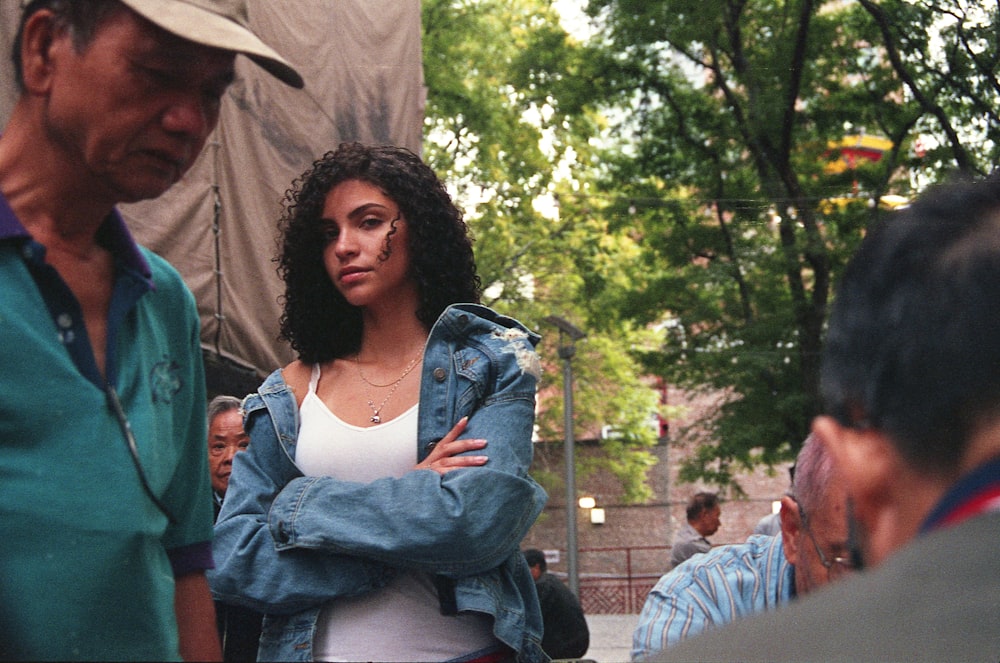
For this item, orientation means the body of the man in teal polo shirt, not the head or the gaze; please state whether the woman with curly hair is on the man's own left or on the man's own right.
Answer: on the man's own left

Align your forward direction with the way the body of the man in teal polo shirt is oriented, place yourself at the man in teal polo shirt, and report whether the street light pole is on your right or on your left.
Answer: on your left

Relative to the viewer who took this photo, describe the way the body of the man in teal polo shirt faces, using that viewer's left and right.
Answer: facing the viewer and to the right of the viewer

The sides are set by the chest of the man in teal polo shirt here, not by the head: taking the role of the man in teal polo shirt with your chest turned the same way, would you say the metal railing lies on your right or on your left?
on your left

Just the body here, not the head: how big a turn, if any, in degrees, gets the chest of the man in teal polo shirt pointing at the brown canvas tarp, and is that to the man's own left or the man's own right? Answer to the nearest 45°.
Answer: approximately 135° to the man's own left

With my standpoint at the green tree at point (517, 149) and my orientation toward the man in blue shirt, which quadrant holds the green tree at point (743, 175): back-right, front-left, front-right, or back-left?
front-left

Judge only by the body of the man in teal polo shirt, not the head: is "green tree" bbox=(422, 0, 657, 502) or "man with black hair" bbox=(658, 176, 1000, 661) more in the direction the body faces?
the man with black hair

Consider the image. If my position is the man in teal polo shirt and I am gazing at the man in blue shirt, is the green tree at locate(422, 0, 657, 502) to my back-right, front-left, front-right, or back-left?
front-left

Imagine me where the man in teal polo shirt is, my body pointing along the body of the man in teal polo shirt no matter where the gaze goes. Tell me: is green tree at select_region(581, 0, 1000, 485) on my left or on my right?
on my left

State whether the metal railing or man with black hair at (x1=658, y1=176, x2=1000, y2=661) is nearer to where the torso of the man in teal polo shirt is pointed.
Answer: the man with black hair
